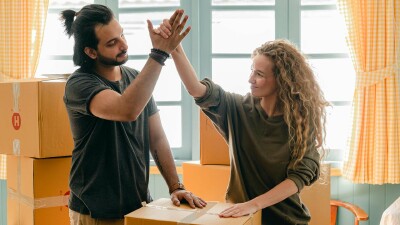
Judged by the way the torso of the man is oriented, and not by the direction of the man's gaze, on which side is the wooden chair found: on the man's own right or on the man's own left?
on the man's own left

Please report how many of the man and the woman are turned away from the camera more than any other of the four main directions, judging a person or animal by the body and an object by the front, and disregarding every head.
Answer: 0

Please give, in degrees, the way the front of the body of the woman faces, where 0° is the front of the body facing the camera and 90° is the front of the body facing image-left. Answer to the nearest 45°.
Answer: approximately 45°

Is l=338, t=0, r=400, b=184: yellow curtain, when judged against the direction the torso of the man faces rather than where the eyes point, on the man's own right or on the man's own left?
on the man's own left

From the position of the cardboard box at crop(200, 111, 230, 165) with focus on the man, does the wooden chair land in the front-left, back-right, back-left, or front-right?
back-left

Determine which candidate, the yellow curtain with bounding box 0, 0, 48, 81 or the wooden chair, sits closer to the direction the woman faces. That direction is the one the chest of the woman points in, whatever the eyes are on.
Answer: the yellow curtain

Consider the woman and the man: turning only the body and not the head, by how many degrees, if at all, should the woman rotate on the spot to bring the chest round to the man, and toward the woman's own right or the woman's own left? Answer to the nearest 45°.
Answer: approximately 45° to the woman's own right

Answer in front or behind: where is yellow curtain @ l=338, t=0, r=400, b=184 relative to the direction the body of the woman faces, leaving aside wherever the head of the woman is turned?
behind

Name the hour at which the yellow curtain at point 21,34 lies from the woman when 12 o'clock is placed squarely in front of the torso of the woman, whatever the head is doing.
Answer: The yellow curtain is roughly at 3 o'clock from the woman.
